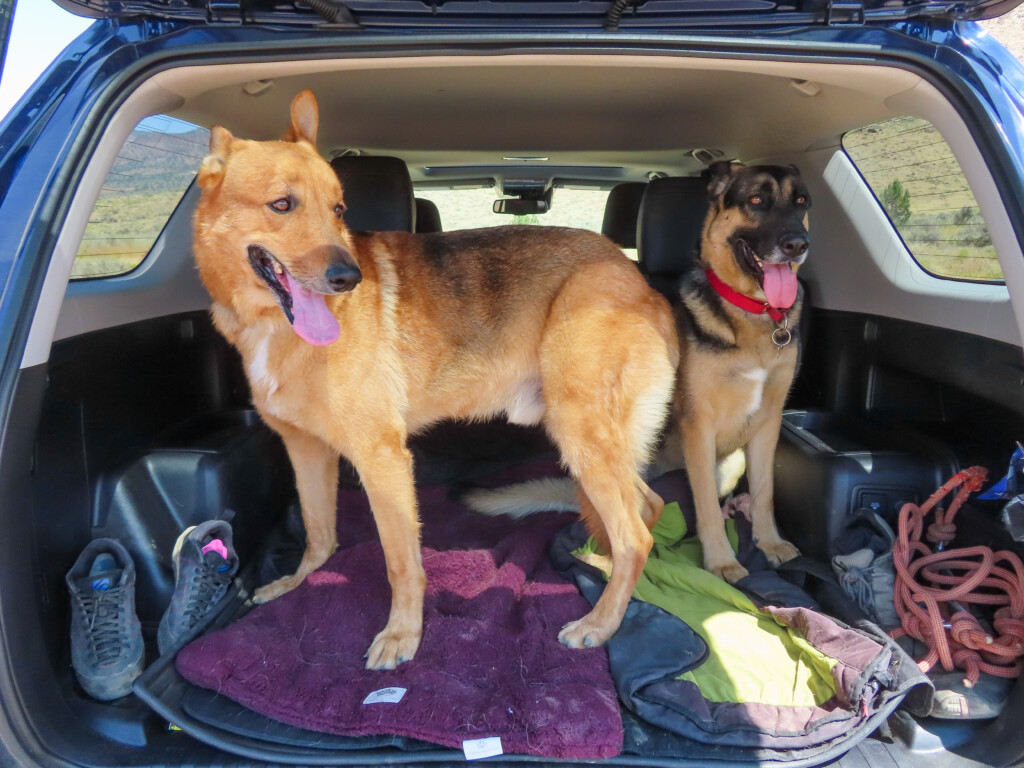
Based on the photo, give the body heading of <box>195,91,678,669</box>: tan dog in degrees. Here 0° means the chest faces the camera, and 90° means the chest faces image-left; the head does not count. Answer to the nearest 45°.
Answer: approximately 45°

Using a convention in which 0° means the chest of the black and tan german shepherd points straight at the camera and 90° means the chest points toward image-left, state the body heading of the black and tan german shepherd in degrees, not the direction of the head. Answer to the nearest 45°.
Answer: approximately 315°

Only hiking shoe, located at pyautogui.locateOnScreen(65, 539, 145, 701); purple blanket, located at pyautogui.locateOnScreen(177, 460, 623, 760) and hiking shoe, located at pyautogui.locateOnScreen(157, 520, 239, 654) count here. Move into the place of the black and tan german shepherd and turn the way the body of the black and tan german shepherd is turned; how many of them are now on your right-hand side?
3
